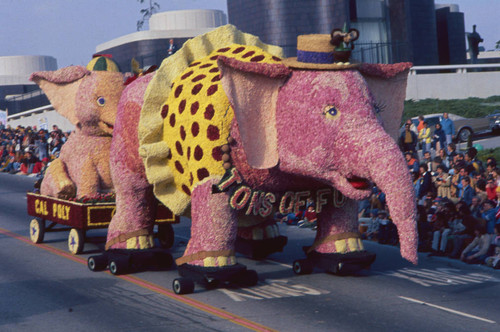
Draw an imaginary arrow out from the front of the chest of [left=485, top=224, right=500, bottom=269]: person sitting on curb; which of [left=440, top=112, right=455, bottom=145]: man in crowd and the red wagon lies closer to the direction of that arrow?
the red wagon

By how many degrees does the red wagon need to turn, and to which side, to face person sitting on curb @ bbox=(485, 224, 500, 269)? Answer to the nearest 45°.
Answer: approximately 45° to its left

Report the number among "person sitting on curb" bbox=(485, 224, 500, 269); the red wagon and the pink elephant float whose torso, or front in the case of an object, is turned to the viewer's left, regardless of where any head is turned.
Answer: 1

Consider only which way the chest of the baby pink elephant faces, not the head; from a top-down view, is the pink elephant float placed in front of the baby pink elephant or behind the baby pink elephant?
in front

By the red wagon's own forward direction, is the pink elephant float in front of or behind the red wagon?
in front

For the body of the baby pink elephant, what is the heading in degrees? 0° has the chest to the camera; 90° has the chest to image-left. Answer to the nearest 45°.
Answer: approximately 315°

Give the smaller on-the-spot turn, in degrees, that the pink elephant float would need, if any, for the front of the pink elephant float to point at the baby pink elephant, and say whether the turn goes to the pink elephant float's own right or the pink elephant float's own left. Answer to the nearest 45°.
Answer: approximately 180°

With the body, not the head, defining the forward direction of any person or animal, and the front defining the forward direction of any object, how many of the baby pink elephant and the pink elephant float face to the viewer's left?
0

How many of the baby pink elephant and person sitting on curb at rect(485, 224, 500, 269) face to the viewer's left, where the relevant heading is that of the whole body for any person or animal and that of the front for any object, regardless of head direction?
1

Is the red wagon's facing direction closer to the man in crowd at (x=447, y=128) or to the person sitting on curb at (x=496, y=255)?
the person sitting on curb

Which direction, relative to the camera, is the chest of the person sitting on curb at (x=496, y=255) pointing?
to the viewer's left

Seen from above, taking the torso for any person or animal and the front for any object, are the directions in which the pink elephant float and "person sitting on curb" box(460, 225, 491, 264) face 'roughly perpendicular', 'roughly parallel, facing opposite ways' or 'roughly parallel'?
roughly perpendicular
